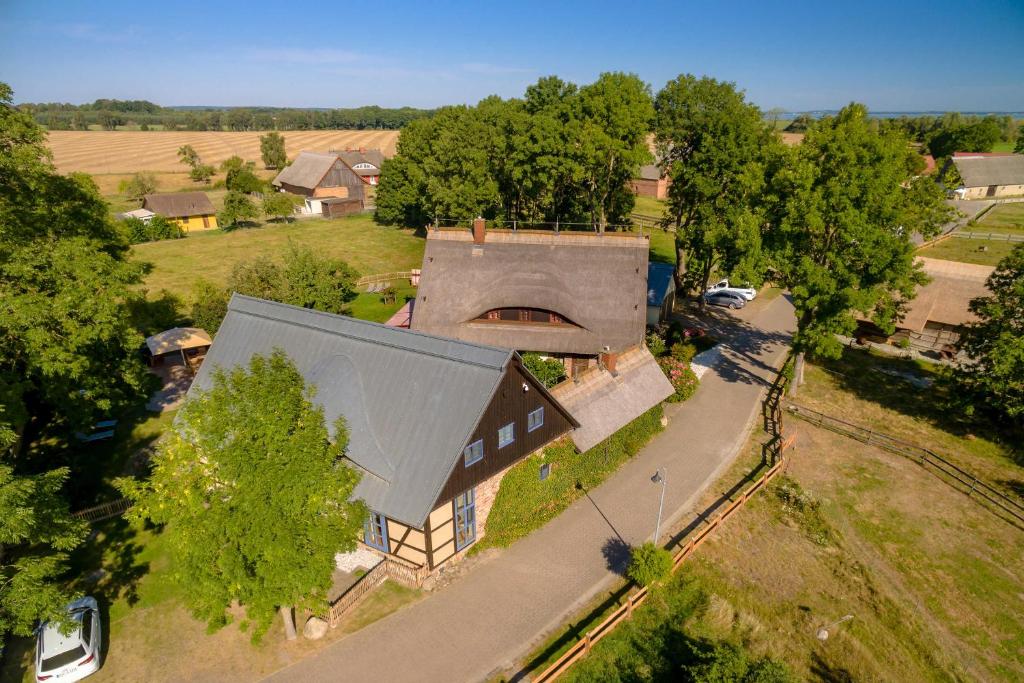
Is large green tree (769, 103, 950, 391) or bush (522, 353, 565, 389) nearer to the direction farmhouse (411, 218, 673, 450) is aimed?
the bush

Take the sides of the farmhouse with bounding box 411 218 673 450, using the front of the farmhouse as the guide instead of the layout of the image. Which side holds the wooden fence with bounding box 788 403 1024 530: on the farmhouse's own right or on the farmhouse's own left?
on the farmhouse's own left

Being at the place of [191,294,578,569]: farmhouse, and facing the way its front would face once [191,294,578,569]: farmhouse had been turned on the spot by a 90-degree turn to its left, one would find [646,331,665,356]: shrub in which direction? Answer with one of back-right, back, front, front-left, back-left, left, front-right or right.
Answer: front

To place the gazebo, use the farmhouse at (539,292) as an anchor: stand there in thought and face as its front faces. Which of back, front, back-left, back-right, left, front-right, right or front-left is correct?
right

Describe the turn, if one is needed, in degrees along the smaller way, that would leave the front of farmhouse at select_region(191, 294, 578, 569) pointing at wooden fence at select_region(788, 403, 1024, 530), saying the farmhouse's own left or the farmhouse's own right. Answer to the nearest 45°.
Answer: approximately 45° to the farmhouse's own left

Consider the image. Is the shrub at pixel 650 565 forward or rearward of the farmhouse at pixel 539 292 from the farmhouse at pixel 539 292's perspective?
forward

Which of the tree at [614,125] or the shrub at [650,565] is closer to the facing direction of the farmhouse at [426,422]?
the shrub

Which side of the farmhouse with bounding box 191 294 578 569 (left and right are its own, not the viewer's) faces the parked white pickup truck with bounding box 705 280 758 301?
left

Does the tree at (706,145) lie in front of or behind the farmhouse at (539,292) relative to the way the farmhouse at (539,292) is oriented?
behind

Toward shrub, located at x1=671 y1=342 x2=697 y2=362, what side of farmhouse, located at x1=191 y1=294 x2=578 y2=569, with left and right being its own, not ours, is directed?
left

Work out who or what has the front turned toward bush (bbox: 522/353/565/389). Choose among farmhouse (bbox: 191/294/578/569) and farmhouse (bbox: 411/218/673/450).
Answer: farmhouse (bbox: 411/218/673/450)

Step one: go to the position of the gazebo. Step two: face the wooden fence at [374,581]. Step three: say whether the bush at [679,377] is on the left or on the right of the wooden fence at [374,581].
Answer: left
